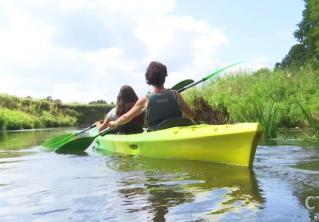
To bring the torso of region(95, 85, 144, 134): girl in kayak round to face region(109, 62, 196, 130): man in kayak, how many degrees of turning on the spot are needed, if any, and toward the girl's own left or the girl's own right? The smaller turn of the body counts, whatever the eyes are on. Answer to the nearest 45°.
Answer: approximately 135° to the girl's own left

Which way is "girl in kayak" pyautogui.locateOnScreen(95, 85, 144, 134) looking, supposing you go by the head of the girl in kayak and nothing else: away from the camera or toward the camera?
away from the camera

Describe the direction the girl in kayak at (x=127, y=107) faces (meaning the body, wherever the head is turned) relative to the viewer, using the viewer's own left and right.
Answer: facing away from the viewer and to the left of the viewer
